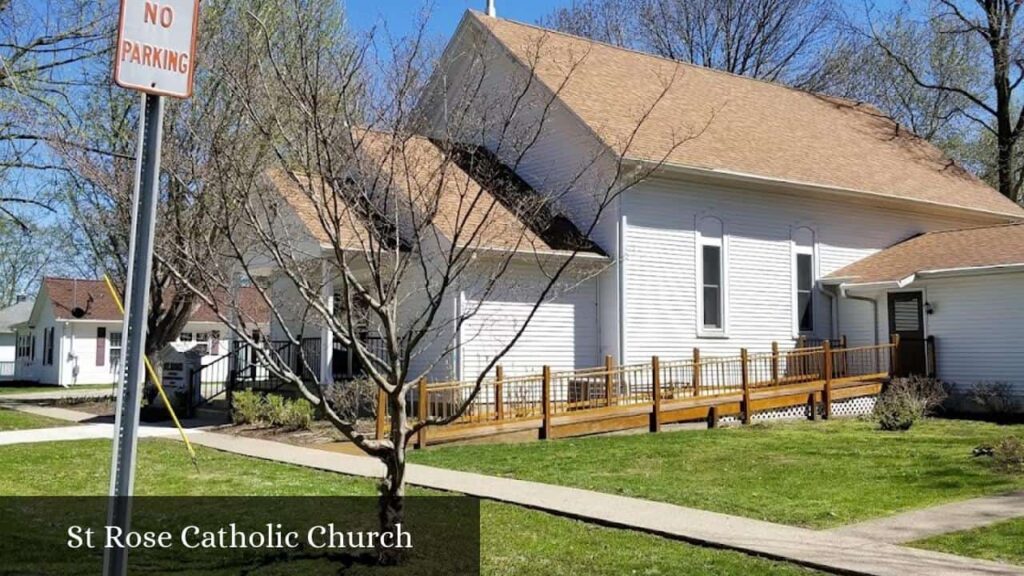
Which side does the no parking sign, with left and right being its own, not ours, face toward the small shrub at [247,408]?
back

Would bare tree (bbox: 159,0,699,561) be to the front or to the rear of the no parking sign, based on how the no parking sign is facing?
to the rear

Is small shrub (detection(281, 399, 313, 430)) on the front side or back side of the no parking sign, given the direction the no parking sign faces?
on the back side

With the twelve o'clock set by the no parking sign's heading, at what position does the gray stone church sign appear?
The gray stone church sign is roughly at 6 o'clock from the no parking sign.

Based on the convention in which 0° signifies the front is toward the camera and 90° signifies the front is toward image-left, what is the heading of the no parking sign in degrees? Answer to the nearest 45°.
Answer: approximately 0°

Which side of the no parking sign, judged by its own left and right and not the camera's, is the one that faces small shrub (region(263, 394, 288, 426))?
back

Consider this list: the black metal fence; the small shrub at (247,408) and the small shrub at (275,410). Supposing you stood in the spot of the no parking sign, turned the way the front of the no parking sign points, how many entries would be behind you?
3
